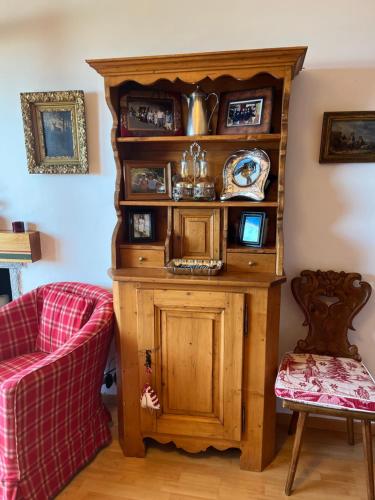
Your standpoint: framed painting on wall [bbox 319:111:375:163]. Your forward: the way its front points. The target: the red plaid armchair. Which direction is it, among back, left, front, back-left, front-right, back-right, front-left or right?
front-right

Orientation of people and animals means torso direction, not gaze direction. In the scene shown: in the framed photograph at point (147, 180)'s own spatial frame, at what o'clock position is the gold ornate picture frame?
The gold ornate picture frame is roughly at 4 o'clock from the framed photograph.

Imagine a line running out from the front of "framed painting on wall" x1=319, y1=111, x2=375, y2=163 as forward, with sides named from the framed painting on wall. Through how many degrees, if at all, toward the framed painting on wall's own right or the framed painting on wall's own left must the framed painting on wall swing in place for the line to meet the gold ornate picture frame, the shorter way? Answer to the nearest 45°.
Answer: approximately 90° to the framed painting on wall's own right

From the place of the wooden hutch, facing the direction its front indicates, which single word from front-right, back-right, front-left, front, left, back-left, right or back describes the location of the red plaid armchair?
right
